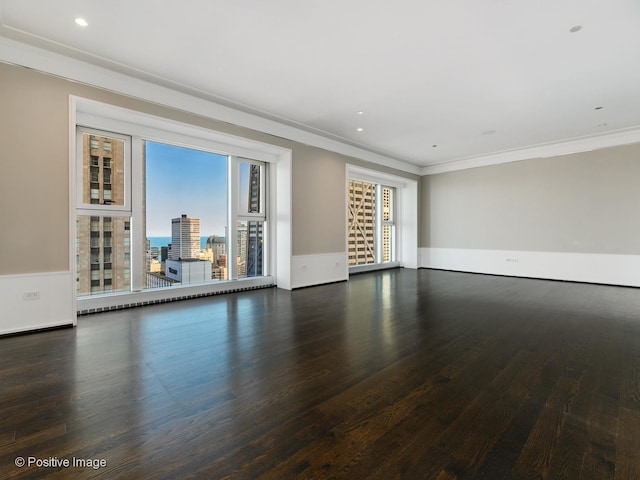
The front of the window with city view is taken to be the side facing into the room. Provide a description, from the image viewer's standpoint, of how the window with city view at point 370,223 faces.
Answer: facing the viewer and to the right of the viewer

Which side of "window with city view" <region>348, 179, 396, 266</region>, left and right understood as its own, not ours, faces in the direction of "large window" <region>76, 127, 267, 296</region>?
right
